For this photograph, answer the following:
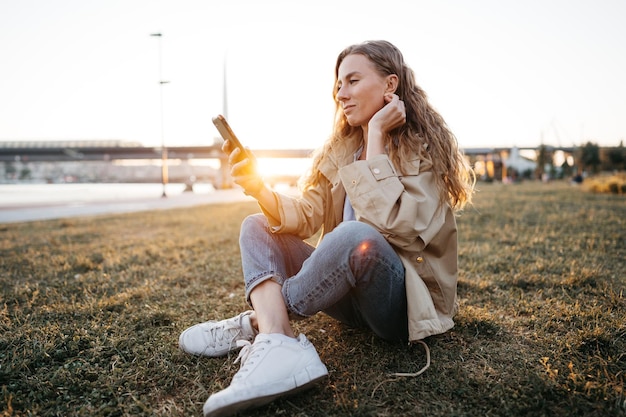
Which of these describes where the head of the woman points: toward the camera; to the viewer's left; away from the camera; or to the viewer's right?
to the viewer's left

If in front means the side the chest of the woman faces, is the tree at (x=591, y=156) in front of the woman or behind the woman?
behind

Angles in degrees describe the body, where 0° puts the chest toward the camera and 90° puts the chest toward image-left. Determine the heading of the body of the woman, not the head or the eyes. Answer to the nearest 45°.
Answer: approximately 45°

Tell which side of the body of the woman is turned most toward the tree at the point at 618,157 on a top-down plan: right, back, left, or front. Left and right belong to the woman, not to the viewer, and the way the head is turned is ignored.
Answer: back
